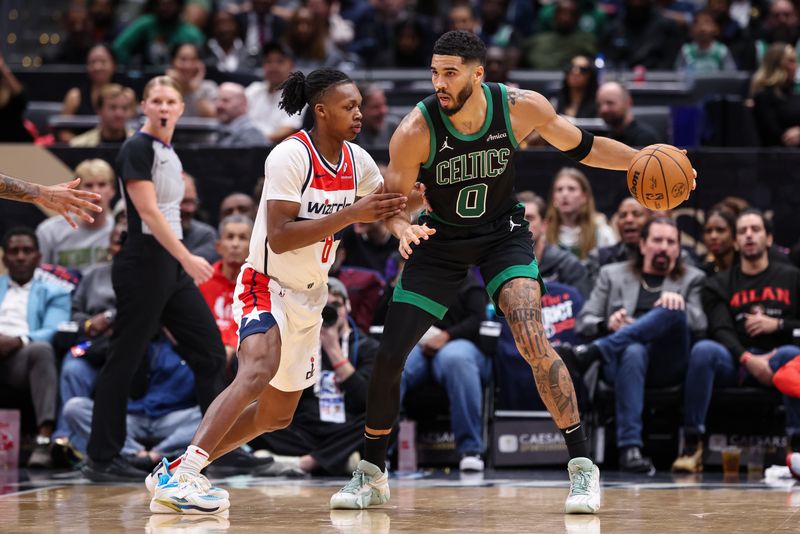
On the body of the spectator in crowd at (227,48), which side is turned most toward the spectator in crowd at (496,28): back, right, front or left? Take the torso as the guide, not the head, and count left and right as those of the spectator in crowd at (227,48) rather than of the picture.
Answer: left

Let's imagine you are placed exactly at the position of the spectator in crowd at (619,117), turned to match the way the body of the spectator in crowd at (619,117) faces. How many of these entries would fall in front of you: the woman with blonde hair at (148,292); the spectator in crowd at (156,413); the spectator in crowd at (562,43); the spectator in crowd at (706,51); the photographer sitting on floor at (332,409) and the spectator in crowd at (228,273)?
4

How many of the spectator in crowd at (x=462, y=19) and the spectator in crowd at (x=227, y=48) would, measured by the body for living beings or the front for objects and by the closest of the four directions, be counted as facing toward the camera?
2

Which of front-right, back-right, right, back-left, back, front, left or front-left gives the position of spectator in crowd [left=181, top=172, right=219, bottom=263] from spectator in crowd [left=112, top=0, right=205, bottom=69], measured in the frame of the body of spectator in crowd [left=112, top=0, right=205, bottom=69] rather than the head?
front

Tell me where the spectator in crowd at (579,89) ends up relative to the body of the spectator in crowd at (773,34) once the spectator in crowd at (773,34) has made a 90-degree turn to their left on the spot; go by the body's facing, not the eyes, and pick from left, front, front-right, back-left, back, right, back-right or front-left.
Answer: back-right

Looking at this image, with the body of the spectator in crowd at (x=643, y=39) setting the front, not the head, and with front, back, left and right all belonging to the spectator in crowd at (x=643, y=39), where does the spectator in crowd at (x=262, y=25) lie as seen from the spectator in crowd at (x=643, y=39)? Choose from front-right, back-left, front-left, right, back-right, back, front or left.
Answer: right

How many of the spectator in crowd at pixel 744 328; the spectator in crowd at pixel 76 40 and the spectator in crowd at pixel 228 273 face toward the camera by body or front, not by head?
3

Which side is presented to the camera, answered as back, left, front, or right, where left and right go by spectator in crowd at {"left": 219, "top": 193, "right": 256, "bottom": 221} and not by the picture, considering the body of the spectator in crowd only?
front

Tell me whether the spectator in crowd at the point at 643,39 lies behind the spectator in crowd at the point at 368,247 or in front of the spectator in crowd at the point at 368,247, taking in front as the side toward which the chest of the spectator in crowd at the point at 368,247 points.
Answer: behind

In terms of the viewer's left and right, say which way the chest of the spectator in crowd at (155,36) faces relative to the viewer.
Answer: facing the viewer

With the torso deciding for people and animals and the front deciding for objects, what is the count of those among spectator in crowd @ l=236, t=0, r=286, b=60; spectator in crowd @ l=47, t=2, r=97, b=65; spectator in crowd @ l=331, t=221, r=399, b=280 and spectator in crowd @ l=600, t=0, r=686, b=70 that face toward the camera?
4

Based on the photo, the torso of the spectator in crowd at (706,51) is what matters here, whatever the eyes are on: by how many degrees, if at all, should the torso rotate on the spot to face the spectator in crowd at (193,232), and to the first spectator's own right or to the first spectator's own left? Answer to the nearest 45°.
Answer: approximately 45° to the first spectator's own right

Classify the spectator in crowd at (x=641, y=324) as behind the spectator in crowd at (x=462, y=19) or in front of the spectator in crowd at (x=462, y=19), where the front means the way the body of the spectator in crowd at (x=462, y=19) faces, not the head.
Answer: in front

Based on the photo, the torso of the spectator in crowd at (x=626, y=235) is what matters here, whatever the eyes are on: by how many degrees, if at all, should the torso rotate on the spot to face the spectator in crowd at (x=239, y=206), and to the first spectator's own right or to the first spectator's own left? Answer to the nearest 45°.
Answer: approximately 90° to the first spectator's own right

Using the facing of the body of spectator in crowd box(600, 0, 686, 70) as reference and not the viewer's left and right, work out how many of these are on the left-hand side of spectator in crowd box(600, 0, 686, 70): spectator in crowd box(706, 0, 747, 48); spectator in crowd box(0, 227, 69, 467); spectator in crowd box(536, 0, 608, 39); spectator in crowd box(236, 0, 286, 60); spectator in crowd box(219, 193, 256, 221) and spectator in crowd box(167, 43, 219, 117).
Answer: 1

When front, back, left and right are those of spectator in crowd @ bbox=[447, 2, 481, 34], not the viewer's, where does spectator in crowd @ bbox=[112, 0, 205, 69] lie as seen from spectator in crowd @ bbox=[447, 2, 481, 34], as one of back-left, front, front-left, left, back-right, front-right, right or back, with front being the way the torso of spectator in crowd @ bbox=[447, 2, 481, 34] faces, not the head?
right

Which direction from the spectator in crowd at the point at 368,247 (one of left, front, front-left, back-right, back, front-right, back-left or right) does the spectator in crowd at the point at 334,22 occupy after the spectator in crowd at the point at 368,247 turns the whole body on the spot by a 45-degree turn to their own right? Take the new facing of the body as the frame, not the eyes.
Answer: back-right

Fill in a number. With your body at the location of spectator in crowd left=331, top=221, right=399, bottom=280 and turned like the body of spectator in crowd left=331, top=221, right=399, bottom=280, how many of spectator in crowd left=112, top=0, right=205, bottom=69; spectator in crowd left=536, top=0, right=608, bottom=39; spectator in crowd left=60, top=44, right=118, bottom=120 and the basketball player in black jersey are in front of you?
1

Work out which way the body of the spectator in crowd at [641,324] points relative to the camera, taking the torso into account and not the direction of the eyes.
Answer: toward the camera

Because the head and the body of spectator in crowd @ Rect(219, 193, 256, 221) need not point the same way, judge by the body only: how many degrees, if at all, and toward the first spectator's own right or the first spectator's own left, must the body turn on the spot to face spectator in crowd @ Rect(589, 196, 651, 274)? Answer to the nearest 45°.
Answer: approximately 90° to the first spectator's own left
